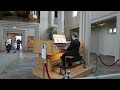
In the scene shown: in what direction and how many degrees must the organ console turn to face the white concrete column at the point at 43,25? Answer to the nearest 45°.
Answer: approximately 135° to its left

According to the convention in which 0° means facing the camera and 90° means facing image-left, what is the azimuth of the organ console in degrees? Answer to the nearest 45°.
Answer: approximately 315°

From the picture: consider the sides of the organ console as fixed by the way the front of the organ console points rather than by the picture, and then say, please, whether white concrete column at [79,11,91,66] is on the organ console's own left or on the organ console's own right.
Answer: on the organ console's own left
